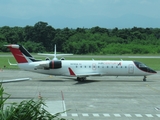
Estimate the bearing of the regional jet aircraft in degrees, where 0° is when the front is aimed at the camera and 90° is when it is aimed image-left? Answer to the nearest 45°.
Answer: approximately 270°
